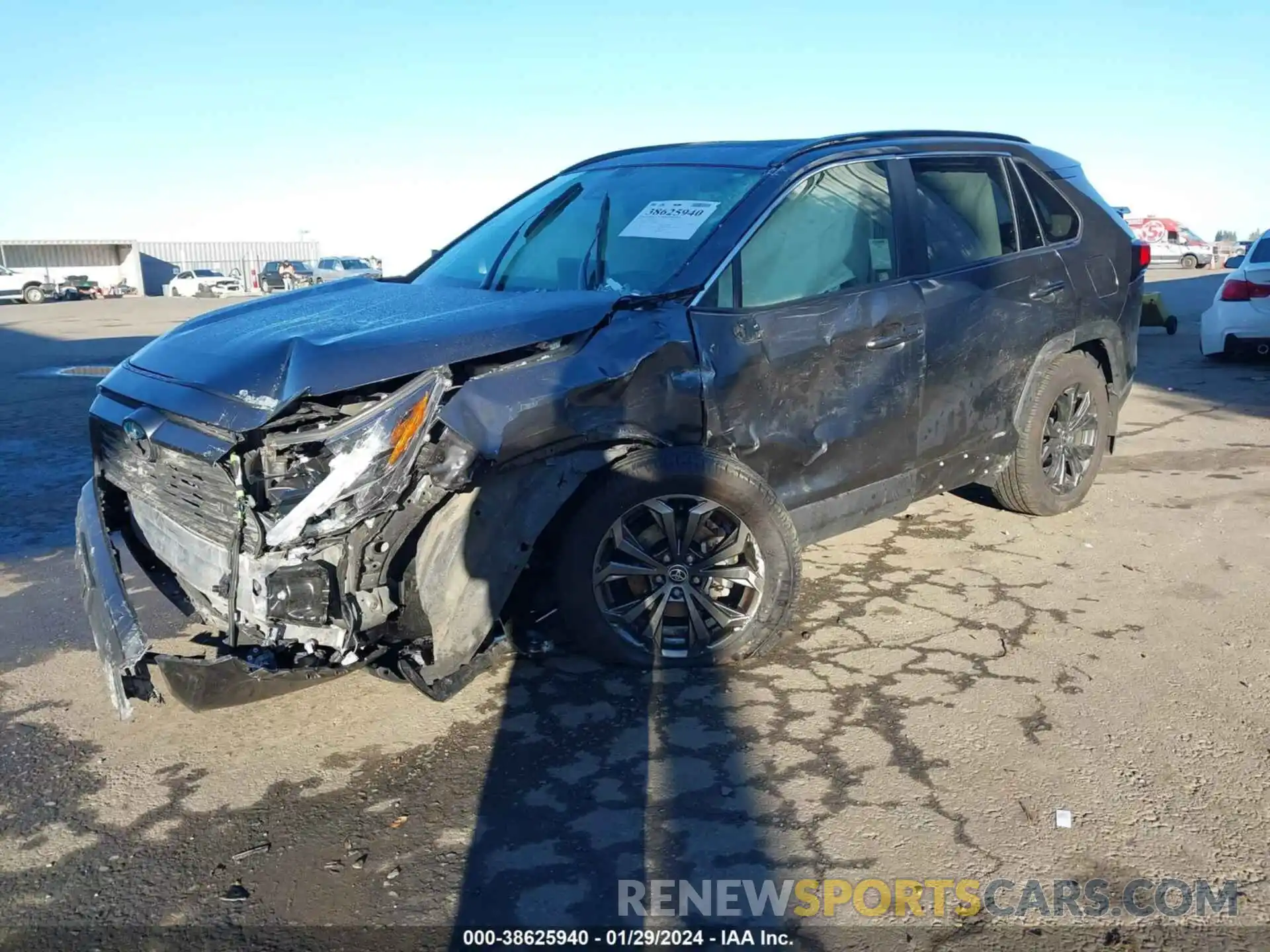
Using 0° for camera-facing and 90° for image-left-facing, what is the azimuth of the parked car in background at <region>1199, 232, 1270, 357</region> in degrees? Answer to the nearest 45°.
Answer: approximately 180°

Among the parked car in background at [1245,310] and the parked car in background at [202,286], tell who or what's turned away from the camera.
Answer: the parked car in background at [1245,310]

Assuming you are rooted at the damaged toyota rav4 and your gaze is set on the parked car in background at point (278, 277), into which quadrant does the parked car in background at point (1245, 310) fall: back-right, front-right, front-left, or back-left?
front-right

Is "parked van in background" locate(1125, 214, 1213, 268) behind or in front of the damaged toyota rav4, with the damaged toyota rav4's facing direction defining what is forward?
behind

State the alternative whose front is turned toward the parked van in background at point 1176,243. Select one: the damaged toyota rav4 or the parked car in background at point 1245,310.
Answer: the parked car in background at point 1245,310

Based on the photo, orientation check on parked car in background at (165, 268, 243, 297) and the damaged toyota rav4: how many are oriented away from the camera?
0

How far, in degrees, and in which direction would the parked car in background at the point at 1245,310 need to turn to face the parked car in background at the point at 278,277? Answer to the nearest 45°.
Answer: approximately 45° to its left

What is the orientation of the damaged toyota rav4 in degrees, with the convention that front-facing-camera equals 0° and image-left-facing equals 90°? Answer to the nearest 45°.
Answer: approximately 45°

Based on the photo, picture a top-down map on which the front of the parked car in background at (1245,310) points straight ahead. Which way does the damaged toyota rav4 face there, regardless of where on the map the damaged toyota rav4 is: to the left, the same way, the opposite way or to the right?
the opposite way

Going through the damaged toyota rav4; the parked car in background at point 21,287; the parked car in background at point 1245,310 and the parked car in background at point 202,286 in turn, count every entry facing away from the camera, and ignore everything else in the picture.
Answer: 1
